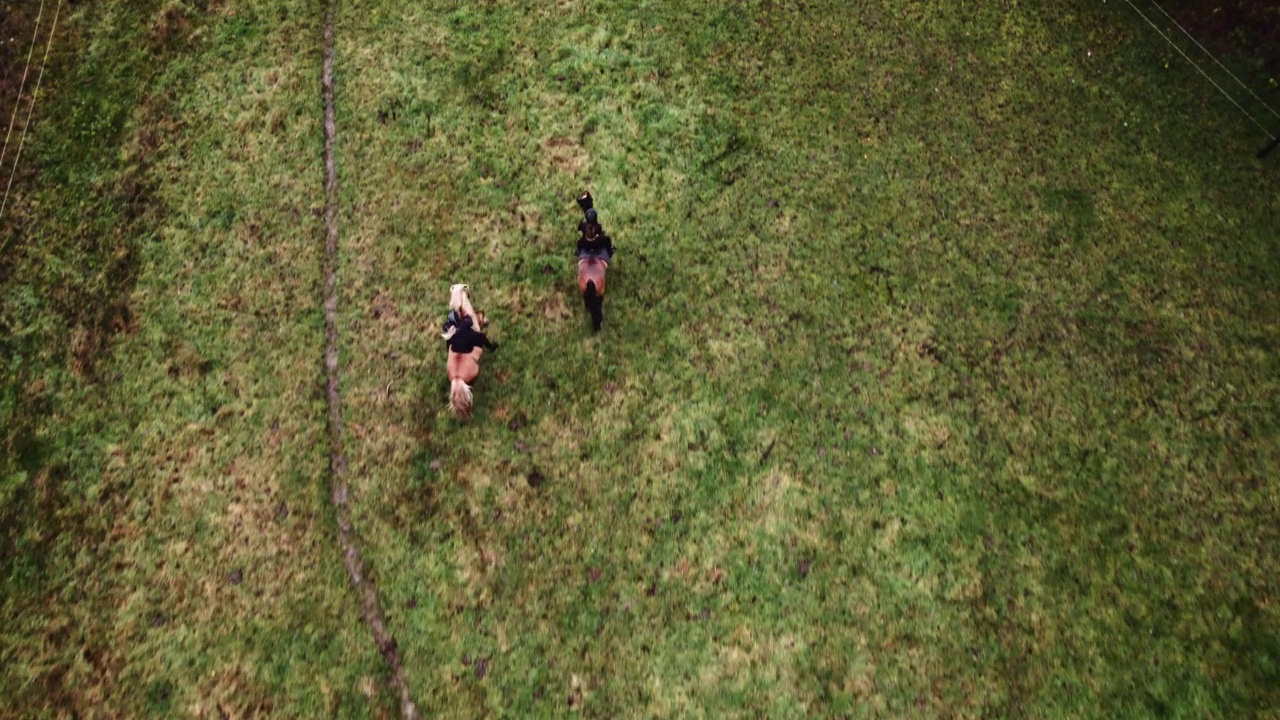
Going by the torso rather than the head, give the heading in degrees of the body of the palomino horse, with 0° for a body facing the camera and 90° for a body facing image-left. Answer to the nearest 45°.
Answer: approximately 180°

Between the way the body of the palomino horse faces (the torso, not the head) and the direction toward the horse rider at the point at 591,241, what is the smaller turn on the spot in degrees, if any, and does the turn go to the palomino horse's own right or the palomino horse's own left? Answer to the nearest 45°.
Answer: approximately 90° to the palomino horse's own right

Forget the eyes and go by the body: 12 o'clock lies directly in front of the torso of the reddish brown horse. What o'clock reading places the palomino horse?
The palomino horse is roughly at 8 o'clock from the reddish brown horse.

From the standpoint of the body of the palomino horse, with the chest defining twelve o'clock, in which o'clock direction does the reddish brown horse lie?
The reddish brown horse is roughly at 3 o'clock from the palomino horse.

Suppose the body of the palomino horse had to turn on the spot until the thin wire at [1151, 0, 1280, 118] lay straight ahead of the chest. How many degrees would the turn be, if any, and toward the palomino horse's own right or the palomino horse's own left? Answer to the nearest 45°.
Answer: approximately 90° to the palomino horse's own right

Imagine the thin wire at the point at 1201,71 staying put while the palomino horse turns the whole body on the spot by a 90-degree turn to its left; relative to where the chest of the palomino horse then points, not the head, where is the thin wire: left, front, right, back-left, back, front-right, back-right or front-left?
back

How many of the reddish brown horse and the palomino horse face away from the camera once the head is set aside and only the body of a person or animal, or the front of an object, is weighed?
2

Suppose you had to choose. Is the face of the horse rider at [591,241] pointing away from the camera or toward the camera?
away from the camera

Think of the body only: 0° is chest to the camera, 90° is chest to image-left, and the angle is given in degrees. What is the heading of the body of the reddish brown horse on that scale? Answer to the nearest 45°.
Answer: approximately 180°
